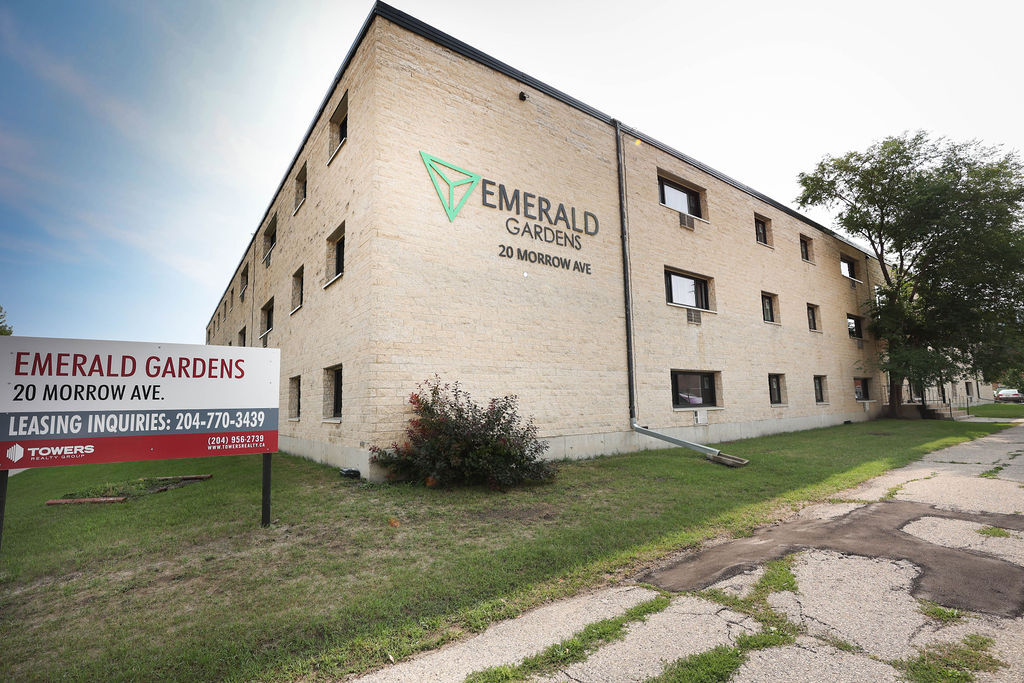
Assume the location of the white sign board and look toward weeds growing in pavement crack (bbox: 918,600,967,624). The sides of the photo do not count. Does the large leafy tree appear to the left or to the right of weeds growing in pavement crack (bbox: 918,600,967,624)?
left

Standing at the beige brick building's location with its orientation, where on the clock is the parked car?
The parked car is roughly at 9 o'clock from the beige brick building.

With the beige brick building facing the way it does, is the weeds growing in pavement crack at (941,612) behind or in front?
in front

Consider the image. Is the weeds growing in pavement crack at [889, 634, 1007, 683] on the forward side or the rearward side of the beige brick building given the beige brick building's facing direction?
on the forward side

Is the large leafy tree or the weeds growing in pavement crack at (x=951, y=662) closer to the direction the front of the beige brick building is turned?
the weeds growing in pavement crack

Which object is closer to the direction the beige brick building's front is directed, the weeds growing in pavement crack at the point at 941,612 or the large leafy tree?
the weeds growing in pavement crack

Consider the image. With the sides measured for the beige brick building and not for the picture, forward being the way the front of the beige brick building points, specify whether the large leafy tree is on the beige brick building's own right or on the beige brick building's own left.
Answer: on the beige brick building's own left

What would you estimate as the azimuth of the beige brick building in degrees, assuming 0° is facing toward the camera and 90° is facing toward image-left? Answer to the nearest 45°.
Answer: approximately 315°
